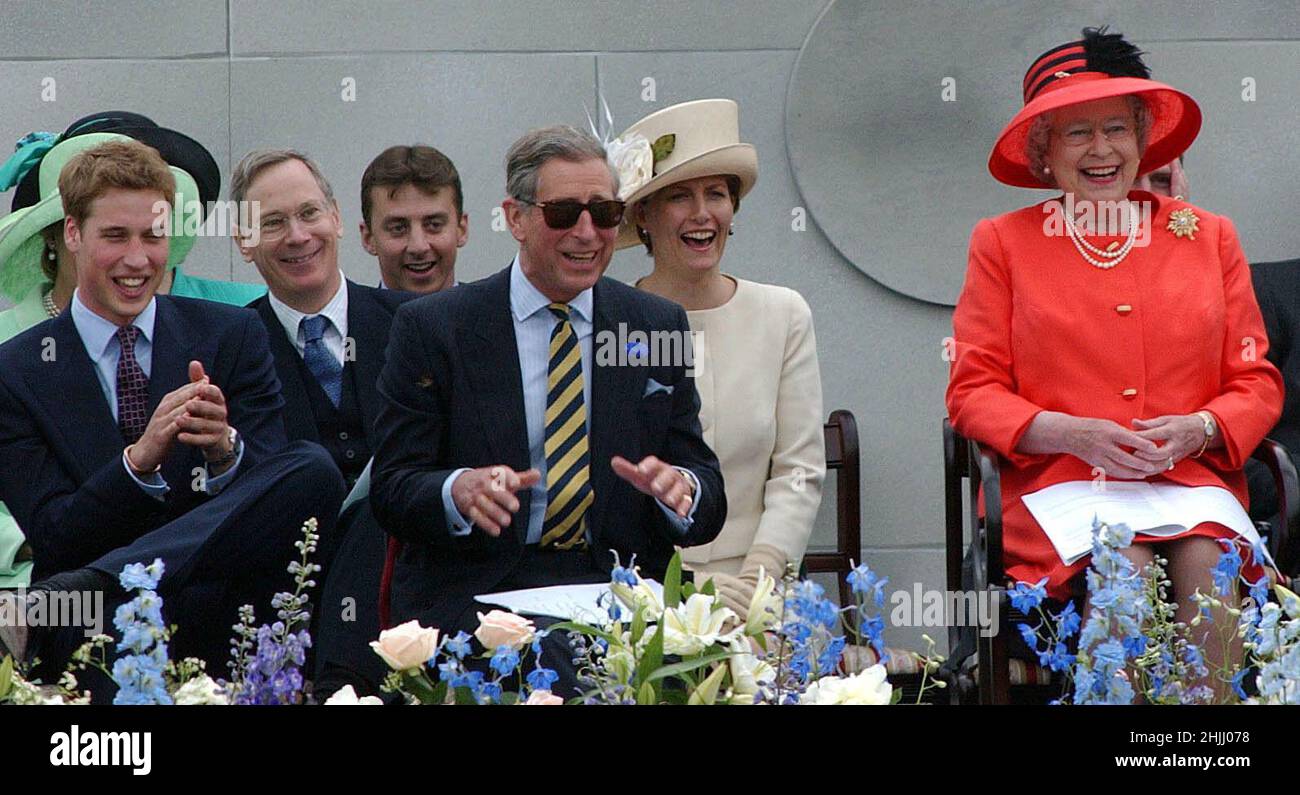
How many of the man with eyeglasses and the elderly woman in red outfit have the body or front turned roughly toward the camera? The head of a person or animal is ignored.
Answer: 2

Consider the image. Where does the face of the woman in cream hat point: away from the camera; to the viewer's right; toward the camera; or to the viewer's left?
toward the camera

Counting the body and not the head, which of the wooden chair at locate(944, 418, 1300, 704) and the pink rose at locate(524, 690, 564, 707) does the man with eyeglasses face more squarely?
the pink rose

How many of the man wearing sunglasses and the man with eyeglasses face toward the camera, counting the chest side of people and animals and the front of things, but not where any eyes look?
2

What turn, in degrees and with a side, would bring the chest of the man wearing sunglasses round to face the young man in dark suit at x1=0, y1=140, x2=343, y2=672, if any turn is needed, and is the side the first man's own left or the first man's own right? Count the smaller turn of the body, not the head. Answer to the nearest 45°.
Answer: approximately 90° to the first man's own right

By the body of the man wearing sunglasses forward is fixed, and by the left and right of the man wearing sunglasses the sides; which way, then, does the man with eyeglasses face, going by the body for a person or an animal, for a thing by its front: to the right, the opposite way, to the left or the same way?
the same way

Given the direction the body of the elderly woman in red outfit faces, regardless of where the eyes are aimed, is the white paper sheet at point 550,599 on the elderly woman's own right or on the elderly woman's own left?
on the elderly woman's own right

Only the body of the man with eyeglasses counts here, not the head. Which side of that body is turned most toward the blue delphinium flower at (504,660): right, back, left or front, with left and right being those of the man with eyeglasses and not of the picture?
front

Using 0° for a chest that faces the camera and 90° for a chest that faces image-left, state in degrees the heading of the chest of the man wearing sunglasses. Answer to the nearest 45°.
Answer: approximately 0°

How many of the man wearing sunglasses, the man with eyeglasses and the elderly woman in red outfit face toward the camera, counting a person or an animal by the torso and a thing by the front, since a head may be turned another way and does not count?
3

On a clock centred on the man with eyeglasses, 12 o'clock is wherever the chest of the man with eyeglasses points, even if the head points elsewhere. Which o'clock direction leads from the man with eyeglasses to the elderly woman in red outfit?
The elderly woman in red outfit is roughly at 10 o'clock from the man with eyeglasses.

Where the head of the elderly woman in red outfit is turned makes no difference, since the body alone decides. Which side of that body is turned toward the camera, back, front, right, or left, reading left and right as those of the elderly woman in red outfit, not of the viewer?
front

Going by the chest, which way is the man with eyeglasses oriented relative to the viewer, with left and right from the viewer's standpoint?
facing the viewer

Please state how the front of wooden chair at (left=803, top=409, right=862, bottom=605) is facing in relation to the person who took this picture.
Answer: facing the viewer and to the left of the viewer
